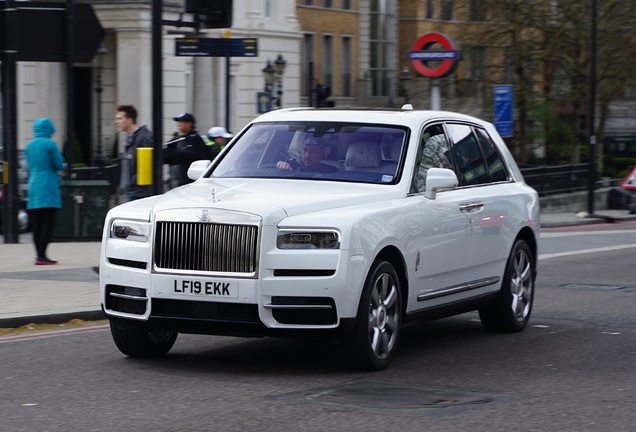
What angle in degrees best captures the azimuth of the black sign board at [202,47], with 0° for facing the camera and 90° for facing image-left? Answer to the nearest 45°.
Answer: approximately 0°

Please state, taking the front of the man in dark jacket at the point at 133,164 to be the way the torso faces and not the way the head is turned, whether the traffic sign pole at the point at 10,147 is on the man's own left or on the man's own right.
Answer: on the man's own right

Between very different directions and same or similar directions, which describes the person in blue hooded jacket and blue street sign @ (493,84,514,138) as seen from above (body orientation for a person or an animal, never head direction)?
very different directions

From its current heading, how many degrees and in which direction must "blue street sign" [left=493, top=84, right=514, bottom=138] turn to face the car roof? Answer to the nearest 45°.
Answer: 0° — it already faces it

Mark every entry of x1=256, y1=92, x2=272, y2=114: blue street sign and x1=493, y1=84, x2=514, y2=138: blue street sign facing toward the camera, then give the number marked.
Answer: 2

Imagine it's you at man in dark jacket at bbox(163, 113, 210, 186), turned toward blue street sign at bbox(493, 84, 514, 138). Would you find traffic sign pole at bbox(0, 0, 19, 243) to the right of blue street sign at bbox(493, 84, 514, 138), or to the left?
left

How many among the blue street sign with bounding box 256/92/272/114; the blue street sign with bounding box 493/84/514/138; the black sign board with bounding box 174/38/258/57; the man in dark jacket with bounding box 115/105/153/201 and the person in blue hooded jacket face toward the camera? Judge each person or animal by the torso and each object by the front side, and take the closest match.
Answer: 3
